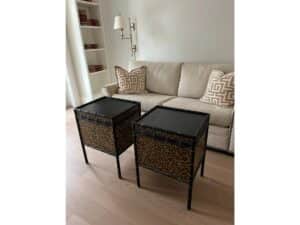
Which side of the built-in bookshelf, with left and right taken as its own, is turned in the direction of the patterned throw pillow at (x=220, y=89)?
front

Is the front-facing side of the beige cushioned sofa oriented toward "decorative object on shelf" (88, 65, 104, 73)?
no

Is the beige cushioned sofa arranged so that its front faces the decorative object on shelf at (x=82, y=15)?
no

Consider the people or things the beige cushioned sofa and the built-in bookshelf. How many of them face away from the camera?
0

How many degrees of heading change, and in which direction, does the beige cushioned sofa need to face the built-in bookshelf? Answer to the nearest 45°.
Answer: approximately 90° to its right

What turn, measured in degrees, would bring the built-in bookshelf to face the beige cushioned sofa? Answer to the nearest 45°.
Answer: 0° — it already faces it

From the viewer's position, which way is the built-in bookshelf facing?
facing the viewer and to the right of the viewer

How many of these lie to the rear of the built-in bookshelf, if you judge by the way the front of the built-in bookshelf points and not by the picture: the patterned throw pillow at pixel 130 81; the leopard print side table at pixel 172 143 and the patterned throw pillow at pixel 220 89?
0

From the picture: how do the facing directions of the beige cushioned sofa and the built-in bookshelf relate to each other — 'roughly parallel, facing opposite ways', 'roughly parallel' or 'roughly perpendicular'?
roughly perpendicular

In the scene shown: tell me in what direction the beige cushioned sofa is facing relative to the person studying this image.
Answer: facing the viewer and to the left of the viewer
